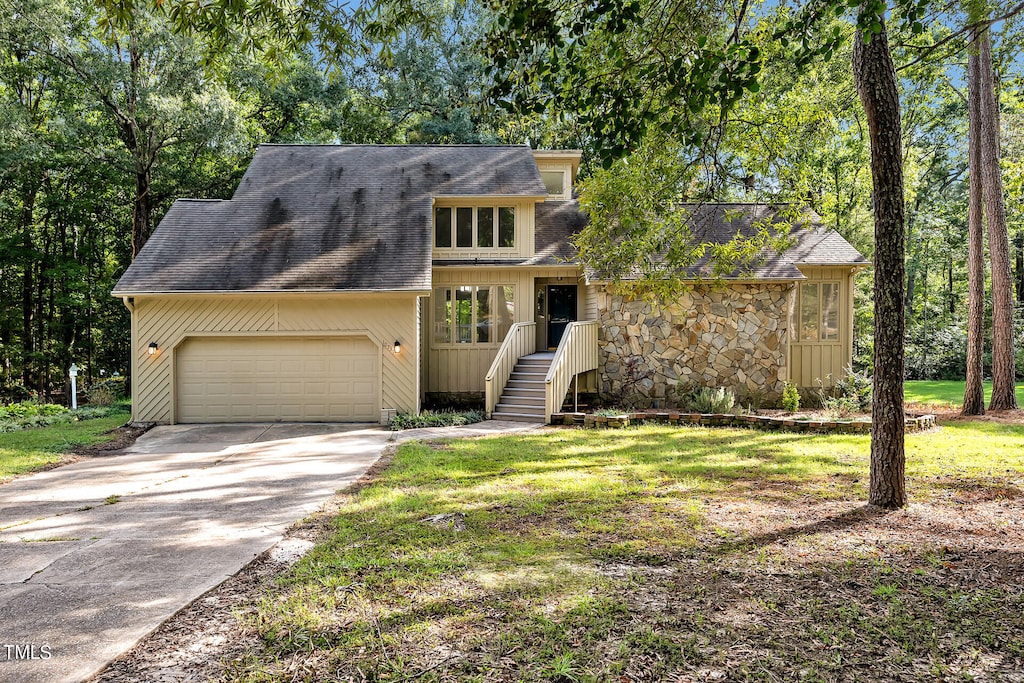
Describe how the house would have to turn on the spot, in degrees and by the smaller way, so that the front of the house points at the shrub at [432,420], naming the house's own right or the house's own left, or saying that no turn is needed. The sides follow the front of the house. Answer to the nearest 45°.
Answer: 0° — it already faces it

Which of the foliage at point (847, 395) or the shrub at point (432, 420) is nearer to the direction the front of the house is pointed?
the shrub

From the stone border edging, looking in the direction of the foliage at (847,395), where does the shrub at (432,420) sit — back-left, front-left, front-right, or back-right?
back-left

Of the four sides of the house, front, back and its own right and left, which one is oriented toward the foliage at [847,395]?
left

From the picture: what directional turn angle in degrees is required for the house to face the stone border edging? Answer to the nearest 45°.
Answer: approximately 45° to its left

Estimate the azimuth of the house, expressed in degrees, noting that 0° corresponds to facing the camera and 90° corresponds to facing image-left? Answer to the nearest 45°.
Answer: approximately 0°

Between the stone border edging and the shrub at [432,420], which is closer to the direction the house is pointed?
the shrub
